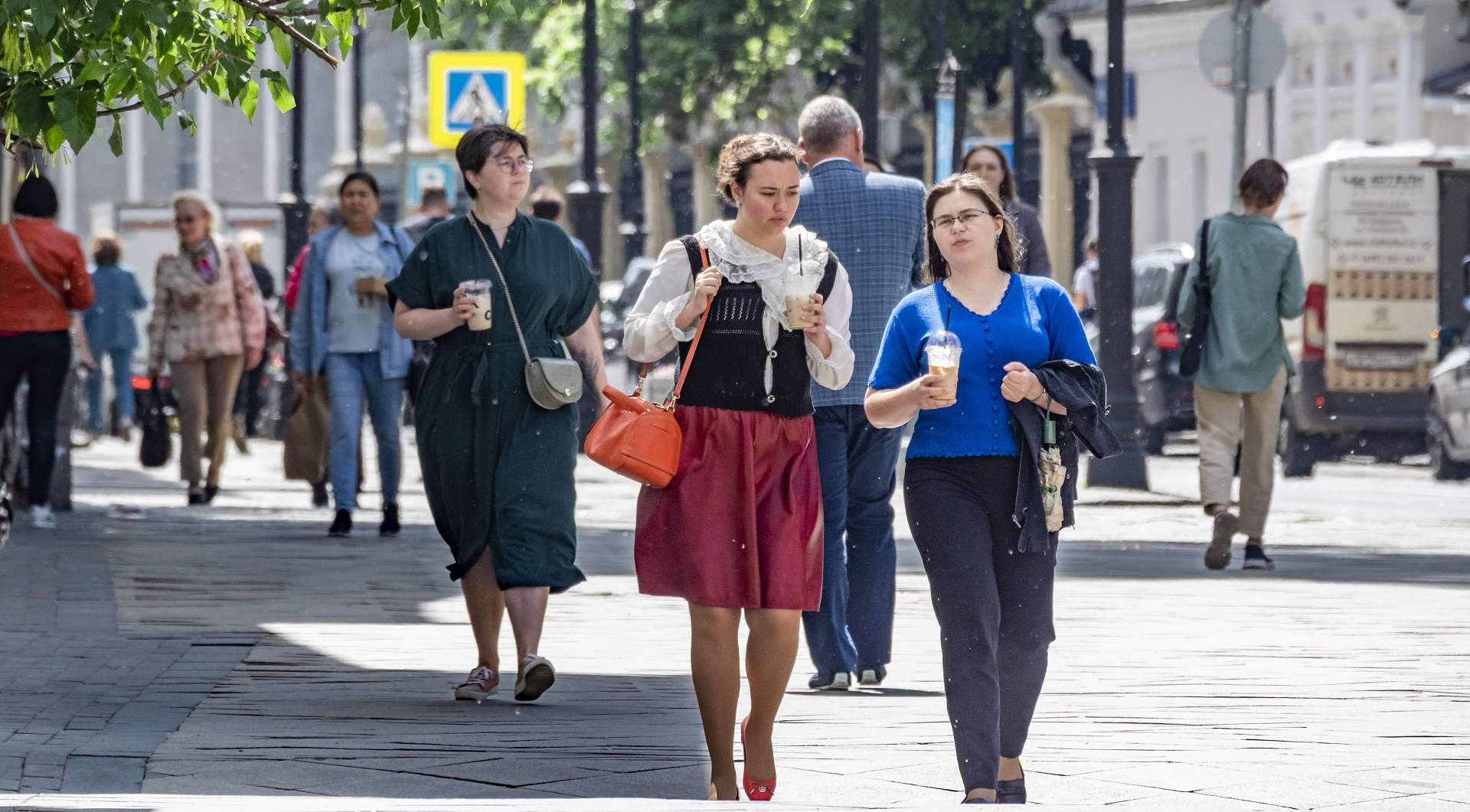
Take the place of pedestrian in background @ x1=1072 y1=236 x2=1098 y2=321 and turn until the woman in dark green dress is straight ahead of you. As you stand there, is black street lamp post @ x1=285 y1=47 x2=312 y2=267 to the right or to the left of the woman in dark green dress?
right

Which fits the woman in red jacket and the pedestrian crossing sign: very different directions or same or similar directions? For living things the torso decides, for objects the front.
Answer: very different directions

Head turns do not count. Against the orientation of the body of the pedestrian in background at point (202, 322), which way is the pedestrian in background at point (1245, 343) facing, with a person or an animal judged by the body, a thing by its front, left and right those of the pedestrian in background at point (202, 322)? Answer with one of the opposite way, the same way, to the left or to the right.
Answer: the opposite way

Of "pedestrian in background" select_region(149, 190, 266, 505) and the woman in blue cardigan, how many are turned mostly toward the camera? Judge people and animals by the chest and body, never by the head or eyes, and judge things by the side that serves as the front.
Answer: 2

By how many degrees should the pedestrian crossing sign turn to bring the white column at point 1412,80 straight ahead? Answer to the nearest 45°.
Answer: approximately 135° to its left

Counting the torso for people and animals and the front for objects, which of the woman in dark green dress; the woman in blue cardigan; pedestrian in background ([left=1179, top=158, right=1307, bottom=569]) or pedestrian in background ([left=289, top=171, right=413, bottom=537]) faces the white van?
pedestrian in background ([left=1179, top=158, right=1307, bottom=569])

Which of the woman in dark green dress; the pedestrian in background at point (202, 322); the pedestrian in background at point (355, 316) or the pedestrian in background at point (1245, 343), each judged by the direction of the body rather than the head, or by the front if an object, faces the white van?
the pedestrian in background at point (1245, 343)

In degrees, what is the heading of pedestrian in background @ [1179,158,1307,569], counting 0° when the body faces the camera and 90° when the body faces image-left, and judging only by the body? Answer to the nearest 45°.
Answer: approximately 180°

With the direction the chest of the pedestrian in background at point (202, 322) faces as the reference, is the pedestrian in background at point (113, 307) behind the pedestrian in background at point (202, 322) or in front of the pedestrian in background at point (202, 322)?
behind

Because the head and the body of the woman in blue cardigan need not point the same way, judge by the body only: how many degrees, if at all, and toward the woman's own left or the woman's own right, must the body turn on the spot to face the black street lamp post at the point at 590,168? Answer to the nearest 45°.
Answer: approximately 180°

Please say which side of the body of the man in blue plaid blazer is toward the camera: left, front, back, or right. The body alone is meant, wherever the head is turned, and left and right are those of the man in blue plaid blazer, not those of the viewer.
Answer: back

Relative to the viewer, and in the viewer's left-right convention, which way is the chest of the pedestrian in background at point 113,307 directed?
facing away from the viewer

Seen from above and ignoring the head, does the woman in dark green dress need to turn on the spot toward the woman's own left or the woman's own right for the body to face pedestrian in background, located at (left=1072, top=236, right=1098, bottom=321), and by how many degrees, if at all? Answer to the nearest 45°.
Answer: approximately 180°
